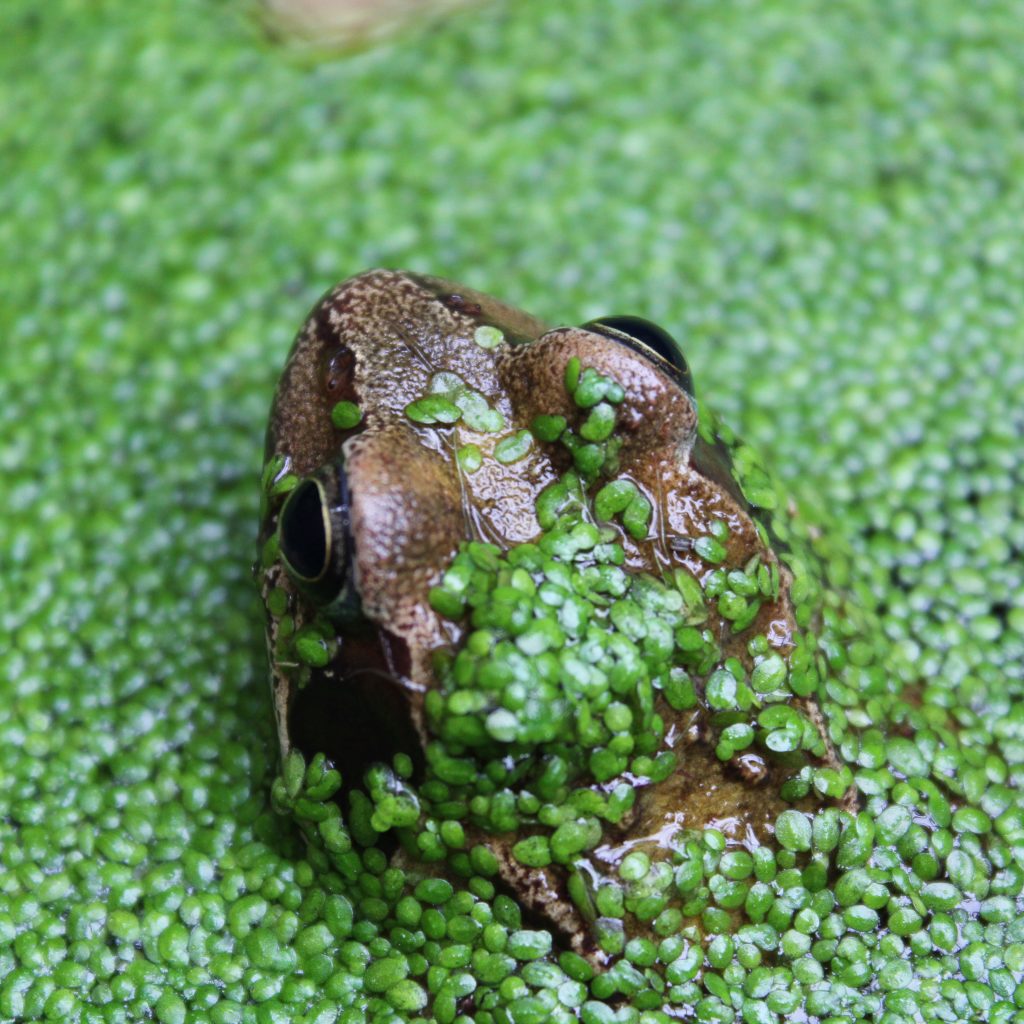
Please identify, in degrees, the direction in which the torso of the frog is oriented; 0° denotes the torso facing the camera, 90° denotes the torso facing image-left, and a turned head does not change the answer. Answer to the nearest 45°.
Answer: approximately 135°
